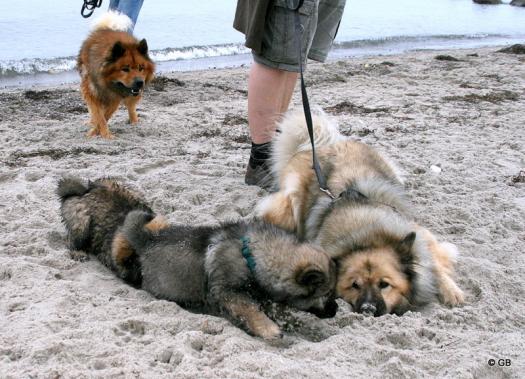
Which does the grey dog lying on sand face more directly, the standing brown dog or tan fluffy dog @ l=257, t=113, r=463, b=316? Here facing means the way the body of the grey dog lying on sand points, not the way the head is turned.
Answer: the tan fluffy dog

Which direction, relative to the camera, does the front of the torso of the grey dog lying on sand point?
to the viewer's right

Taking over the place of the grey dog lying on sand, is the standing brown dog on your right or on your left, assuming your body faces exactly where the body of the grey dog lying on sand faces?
on your left

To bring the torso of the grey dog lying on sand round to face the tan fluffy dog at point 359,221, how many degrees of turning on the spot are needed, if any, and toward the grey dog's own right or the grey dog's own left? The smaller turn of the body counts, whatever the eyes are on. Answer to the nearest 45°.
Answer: approximately 45° to the grey dog's own left

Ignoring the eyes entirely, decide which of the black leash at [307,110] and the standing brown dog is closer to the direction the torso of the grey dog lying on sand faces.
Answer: the black leash
